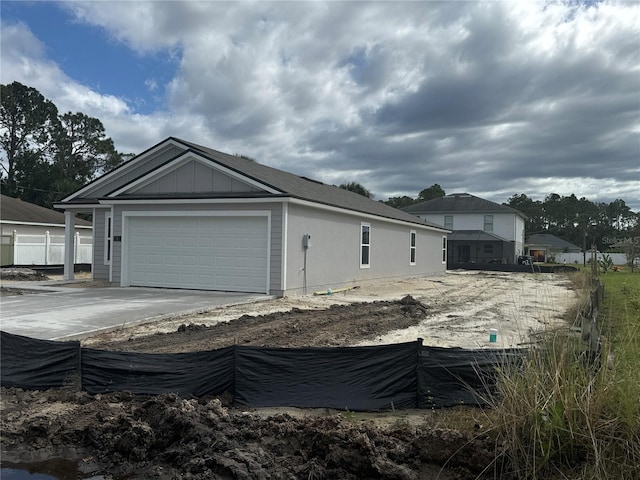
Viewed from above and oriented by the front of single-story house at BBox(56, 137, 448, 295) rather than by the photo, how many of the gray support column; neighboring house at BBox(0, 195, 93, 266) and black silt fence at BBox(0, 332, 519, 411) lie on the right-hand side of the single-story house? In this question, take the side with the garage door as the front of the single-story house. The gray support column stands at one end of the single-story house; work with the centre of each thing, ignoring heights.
2

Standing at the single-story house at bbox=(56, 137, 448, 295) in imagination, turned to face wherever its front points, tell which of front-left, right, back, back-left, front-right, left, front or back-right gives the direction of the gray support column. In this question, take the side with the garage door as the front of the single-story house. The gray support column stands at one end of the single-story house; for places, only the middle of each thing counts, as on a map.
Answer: right

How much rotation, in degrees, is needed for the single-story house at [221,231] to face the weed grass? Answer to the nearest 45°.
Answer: approximately 45° to its left

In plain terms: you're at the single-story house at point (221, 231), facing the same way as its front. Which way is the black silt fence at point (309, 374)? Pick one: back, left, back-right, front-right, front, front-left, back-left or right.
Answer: front-left

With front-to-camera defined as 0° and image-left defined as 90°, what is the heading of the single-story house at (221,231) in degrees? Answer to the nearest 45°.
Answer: approximately 45°

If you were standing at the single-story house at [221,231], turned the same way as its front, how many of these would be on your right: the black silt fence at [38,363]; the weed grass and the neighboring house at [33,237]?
1

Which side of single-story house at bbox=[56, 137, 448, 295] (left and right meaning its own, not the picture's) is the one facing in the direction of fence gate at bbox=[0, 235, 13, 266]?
right

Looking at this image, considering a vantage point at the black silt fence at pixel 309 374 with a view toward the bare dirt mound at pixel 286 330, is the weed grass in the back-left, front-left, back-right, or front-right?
back-right

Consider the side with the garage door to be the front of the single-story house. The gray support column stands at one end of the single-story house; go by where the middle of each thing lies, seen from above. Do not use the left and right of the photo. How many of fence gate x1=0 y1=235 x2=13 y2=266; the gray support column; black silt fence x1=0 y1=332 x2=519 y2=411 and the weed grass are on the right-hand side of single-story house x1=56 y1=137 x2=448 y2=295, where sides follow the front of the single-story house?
2

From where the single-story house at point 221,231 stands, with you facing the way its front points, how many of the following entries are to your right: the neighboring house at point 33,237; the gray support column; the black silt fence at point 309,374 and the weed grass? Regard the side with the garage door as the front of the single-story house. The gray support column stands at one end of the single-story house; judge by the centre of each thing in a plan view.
2

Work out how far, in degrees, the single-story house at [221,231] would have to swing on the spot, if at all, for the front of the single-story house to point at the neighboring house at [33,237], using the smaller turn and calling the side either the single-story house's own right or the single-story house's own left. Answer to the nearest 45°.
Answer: approximately 90° to the single-story house's own right

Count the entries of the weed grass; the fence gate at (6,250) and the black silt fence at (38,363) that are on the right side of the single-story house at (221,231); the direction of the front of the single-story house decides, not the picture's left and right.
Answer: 1
